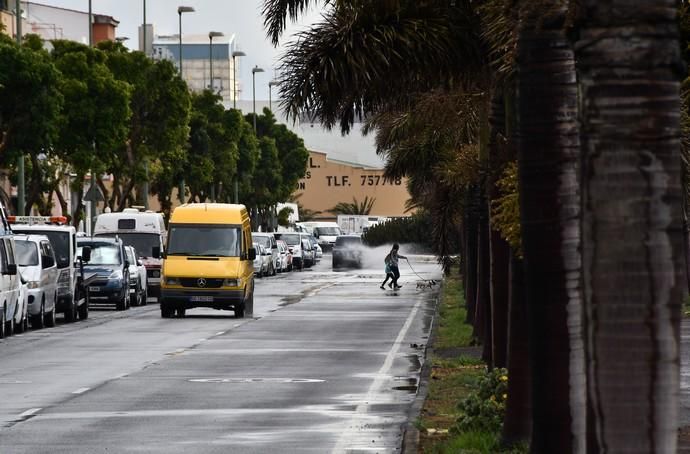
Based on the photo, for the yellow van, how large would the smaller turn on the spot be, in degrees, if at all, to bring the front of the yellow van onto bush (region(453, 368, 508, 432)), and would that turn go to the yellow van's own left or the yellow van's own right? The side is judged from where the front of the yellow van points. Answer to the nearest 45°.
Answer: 0° — it already faces it

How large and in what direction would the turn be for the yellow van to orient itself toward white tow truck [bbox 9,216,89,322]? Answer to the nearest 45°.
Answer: approximately 90° to its right

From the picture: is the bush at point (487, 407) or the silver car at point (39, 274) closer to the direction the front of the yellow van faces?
the bush

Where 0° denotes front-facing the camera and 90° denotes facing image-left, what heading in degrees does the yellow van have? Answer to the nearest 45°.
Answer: approximately 0°

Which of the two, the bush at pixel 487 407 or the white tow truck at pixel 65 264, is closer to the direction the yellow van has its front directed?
the bush
